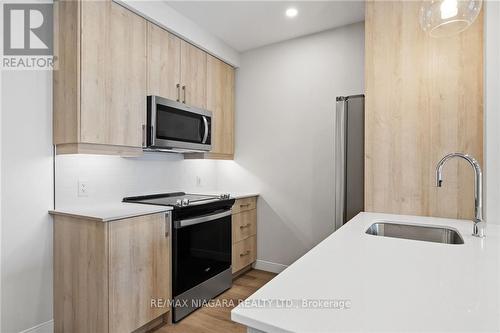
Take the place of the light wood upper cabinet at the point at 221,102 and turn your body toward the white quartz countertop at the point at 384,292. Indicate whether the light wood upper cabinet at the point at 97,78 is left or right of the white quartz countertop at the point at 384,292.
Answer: right

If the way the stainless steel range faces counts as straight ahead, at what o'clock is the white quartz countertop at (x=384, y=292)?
The white quartz countertop is roughly at 1 o'clock from the stainless steel range.

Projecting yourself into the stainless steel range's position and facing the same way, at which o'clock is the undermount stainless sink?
The undermount stainless sink is roughly at 12 o'clock from the stainless steel range.

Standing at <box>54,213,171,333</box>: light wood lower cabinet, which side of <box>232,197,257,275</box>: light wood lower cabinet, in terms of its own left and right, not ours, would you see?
right

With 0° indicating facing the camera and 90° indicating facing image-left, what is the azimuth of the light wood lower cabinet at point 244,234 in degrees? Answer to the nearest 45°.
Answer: approximately 315°

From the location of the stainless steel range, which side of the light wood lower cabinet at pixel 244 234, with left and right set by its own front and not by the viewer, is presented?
right
